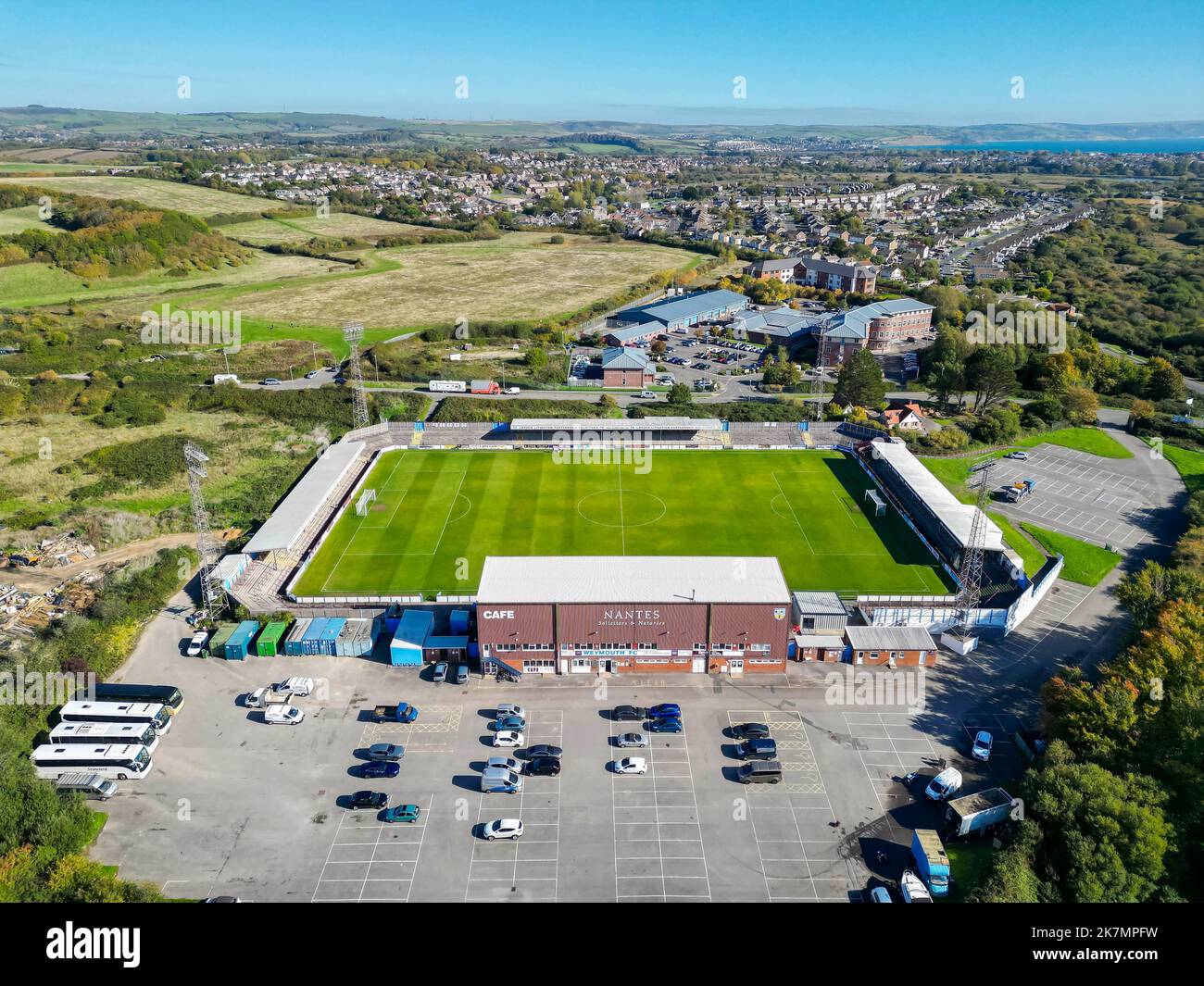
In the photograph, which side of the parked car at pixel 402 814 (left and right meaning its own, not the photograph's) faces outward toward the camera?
left

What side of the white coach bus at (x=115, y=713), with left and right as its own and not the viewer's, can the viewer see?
right

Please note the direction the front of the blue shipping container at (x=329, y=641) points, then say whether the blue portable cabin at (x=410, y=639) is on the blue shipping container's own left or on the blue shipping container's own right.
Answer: on the blue shipping container's own left

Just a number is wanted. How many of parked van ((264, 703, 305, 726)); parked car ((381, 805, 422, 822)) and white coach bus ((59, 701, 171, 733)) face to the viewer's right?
2

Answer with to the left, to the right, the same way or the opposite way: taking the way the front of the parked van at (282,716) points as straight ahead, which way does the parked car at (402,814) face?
the opposite way

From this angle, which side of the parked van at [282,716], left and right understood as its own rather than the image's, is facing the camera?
right
